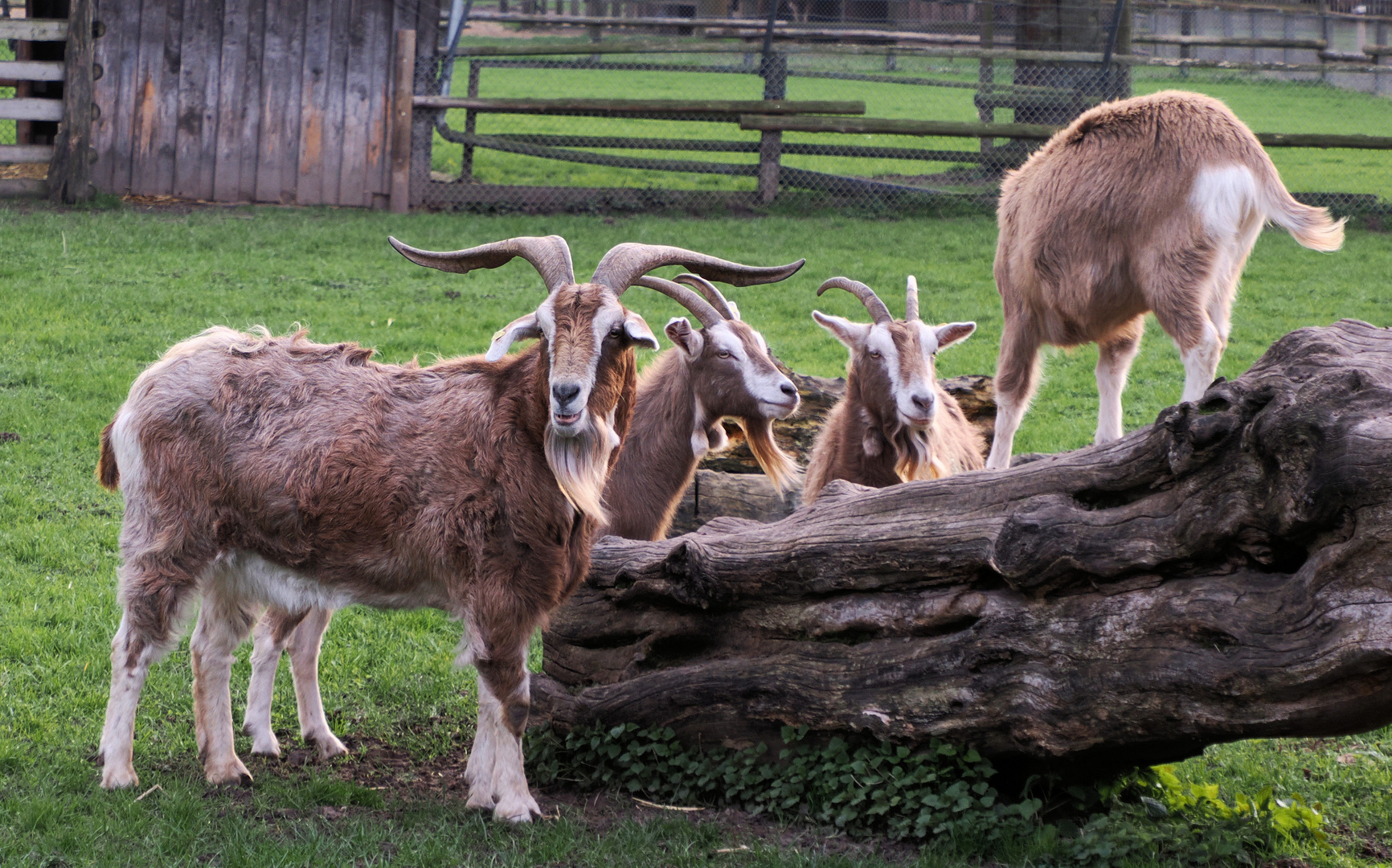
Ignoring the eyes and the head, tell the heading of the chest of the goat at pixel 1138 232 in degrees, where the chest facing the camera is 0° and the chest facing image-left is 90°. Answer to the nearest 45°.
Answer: approximately 135°

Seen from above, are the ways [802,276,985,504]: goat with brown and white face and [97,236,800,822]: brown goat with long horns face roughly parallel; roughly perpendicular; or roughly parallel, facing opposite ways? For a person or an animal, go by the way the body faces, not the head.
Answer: roughly perpendicular

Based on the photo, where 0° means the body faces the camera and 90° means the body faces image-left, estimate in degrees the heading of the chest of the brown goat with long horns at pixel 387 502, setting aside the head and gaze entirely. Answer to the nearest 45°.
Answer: approximately 270°

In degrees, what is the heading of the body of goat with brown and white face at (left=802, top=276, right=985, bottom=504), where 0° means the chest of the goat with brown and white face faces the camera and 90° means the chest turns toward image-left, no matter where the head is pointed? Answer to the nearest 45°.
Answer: approximately 0°
